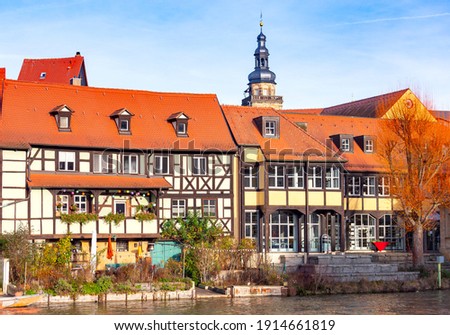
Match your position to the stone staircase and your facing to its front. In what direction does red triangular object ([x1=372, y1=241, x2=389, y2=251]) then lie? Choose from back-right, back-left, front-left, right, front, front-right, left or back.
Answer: back

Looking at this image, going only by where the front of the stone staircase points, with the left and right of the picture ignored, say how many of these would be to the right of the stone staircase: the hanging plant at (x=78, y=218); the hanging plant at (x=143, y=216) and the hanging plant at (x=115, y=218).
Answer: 3

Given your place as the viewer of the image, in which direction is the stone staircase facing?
facing the viewer

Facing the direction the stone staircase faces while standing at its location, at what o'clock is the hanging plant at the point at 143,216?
The hanging plant is roughly at 3 o'clock from the stone staircase.

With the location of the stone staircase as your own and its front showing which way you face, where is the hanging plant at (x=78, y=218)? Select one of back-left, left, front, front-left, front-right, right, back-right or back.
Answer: right

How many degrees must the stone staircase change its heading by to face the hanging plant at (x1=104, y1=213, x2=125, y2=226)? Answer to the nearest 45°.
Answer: approximately 90° to its right

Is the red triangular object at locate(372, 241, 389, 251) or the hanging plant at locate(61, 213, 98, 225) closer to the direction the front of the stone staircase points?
the hanging plant
